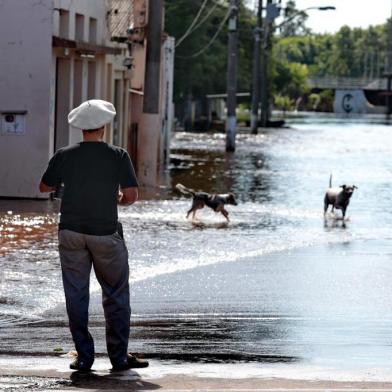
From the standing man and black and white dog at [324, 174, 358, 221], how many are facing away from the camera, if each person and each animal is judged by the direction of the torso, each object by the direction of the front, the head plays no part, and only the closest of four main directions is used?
1

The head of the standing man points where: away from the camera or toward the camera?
away from the camera

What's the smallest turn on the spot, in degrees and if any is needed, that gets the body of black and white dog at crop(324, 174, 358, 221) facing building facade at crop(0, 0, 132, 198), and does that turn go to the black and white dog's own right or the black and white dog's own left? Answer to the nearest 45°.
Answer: approximately 135° to the black and white dog's own right

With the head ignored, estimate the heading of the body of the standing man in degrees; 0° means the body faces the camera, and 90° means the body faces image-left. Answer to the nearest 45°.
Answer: approximately 180°

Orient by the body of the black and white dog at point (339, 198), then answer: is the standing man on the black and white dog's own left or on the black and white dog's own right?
on the black and white dog's own right

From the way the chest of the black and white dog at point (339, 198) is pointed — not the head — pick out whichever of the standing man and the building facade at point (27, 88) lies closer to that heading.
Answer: the standing man

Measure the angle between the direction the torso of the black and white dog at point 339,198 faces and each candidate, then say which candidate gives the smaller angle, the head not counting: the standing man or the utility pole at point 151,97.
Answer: the standing man

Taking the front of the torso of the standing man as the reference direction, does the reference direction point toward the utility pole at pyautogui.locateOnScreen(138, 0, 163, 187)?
yes

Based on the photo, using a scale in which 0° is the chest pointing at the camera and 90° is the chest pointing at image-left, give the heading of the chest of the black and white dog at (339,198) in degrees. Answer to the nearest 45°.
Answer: approximately 315°
